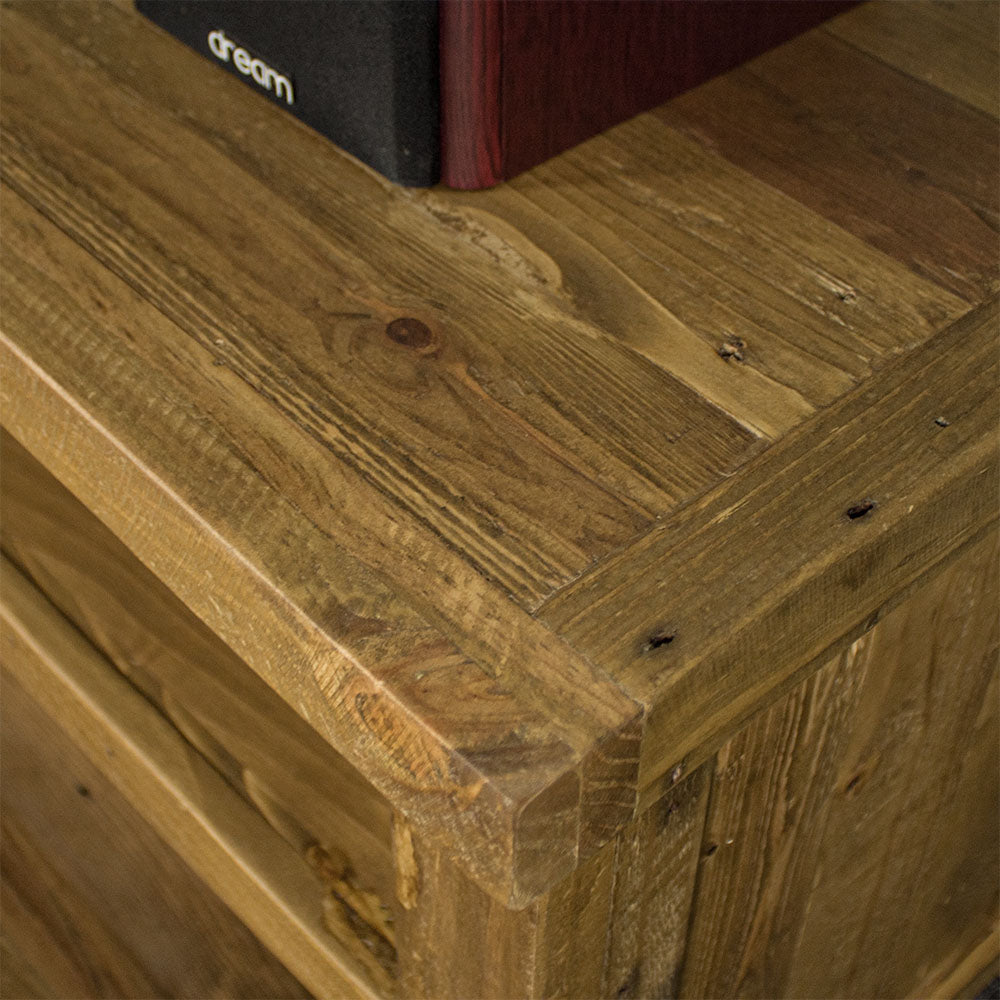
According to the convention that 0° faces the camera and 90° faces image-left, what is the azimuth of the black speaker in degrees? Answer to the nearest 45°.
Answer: approximately 45°
